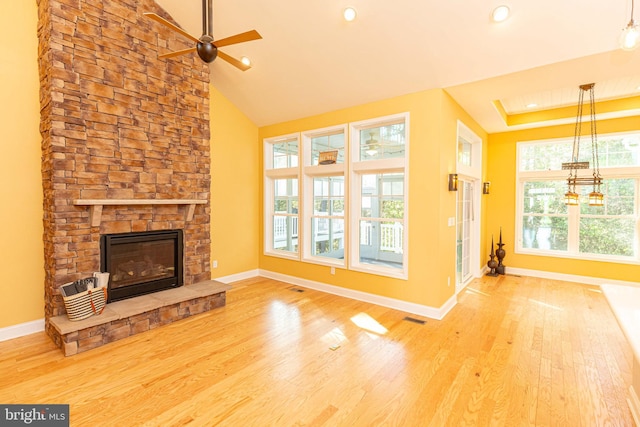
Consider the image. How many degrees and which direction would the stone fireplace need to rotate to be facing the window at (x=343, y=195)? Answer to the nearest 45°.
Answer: approximately 45° to its left

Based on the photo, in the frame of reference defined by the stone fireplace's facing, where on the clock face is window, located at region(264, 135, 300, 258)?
The window is roughly at 10 o'clock from the stone fireplace.

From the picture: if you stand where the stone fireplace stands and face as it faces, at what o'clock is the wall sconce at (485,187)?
The wall sconce is roughly at 11 o'clock from the stone fireplace.

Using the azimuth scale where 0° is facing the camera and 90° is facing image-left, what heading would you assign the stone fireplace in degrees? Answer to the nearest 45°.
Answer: approximately 315°

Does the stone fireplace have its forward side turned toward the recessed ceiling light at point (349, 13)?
yes

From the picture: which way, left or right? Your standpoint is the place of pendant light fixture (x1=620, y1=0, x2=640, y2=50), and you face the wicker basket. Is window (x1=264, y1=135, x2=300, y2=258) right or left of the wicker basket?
right

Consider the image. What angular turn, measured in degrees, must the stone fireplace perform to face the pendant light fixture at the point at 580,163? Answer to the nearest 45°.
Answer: approximately 45° to its left

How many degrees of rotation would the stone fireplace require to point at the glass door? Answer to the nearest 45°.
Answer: approximately 45° to its left

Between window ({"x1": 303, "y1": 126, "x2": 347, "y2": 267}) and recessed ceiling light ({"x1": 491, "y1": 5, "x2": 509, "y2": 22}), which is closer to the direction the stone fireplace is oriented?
the recessed ceiling light

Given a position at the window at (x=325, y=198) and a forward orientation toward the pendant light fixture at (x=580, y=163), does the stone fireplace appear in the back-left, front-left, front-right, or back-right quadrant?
back-right
